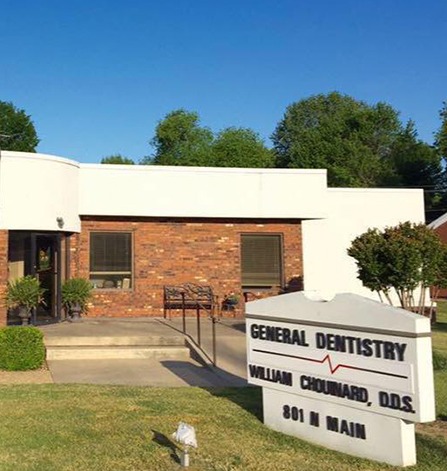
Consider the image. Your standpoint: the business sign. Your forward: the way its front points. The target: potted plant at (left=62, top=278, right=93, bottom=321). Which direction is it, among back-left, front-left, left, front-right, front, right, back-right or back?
right

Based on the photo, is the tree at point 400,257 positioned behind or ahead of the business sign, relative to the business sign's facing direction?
behind

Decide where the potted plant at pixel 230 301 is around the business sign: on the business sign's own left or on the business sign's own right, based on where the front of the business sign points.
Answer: on the business sign's own right

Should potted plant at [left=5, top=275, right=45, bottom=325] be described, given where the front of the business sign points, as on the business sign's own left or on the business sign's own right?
on the business sign's own right

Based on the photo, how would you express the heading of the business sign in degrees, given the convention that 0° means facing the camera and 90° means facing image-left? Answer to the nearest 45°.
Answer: approximately 45°

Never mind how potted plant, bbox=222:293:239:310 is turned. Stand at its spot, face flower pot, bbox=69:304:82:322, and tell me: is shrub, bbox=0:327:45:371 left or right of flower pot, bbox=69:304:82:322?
left

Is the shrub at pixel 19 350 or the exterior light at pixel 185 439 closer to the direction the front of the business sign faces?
the exterior light

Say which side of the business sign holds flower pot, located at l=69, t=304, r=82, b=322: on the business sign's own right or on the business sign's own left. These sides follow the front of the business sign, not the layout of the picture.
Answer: on the business sign's own right

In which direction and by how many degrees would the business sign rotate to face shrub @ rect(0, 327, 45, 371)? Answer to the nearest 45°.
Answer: approximately 90° to its right

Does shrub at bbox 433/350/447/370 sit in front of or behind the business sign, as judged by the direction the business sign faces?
behind
